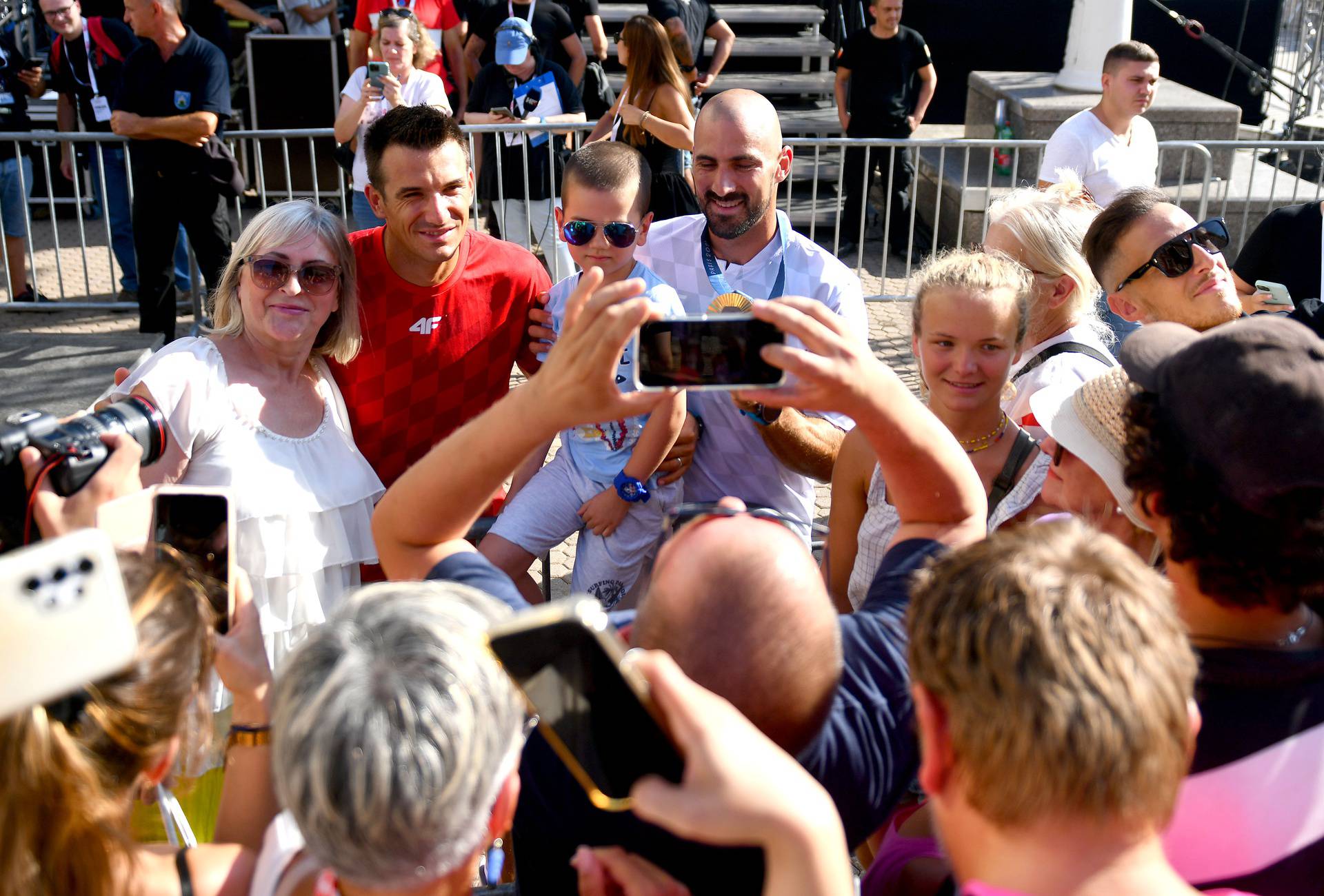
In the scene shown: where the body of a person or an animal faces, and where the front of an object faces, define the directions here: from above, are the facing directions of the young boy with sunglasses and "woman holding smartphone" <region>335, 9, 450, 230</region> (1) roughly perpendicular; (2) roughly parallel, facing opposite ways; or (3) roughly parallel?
roughly parallel

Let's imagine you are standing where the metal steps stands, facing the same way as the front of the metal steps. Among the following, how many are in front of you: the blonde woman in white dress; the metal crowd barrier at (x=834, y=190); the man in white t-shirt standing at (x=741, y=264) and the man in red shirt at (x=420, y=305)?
4

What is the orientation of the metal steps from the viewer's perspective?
toward the camera

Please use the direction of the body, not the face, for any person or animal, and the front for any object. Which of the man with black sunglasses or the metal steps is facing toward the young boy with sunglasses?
the metal steps

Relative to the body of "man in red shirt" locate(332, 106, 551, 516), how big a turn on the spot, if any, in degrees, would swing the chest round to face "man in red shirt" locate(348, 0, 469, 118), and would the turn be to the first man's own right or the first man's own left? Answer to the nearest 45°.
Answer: approximately 180°

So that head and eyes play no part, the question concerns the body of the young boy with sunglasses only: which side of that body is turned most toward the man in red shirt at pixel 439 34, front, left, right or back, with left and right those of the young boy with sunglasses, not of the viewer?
back

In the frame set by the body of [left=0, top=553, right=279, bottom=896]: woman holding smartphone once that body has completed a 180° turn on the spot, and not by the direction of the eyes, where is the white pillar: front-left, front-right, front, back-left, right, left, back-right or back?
back

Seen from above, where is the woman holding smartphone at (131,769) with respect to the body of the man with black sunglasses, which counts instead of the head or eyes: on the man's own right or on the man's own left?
on the man's own right

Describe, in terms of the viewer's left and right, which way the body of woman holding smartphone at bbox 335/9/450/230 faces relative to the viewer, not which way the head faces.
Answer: facing the viewer

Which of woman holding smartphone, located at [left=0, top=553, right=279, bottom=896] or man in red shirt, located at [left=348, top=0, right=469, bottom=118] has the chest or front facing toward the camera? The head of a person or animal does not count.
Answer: the man in red shirt

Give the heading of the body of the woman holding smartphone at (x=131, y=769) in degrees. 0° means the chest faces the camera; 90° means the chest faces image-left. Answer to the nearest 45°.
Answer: approximately 225°

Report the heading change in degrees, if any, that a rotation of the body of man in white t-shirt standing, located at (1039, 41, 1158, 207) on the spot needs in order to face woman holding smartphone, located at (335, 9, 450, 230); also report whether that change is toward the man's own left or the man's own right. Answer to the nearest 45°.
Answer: approximately 135° to the man's own right
